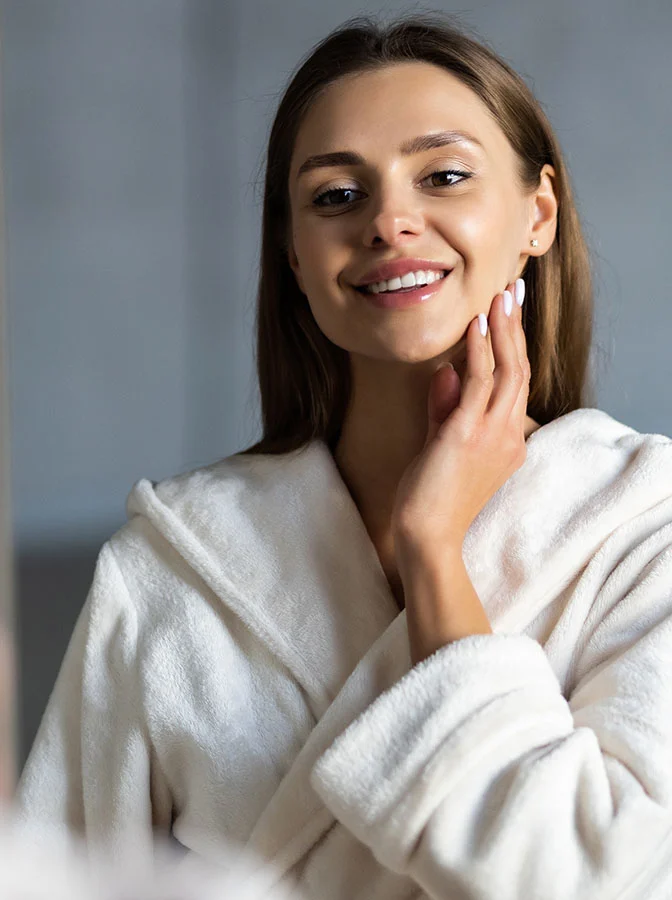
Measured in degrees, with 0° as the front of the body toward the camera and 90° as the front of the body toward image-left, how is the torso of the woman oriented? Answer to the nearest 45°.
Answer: approximately 0°

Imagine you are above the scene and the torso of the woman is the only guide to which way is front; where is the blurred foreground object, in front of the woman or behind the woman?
in front
